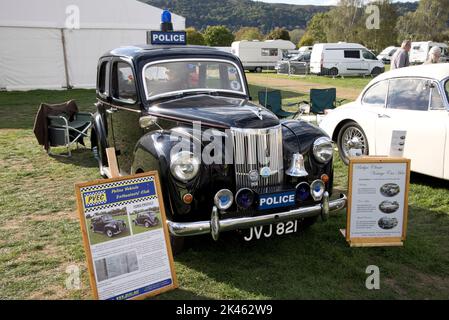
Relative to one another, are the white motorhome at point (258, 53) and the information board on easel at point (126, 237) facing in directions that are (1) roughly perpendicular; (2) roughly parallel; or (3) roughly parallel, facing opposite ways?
roughly perpendicular

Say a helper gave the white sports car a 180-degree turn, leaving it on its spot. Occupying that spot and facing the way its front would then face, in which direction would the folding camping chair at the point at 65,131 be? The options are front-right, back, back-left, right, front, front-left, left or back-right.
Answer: front-left

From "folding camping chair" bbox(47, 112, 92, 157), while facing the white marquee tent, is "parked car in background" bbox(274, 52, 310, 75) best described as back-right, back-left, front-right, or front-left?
front-right

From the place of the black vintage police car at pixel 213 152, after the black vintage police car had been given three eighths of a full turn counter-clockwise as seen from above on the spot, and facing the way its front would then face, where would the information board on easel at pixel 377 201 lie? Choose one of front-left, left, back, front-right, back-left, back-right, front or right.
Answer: right

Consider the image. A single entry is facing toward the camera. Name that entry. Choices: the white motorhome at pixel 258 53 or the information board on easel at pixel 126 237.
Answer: the information board on easel

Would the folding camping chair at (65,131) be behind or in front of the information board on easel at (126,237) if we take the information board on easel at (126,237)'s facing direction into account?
behind

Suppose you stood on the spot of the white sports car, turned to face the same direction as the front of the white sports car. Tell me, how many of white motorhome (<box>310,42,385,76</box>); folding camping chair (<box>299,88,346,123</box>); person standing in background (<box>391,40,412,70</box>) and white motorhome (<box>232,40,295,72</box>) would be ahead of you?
0

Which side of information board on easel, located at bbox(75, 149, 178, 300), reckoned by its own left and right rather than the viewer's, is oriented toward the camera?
front

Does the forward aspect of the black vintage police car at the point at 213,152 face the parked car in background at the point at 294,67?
no

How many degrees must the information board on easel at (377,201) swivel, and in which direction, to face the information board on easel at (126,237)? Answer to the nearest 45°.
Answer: approximately 45° to its right

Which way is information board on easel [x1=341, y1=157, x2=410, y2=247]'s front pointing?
toward the camera

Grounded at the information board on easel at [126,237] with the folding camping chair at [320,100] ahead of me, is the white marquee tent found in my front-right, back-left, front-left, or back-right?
front-left

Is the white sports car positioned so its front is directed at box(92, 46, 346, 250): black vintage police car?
no

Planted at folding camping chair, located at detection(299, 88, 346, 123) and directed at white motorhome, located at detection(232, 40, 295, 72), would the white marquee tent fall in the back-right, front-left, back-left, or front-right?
front-left
